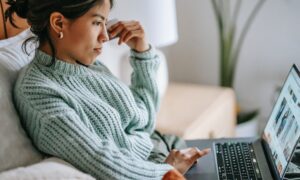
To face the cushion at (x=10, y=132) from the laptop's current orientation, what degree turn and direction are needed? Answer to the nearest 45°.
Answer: approximately 45° to its left

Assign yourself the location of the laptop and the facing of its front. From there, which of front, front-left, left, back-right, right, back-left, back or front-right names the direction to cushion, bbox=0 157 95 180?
front-left

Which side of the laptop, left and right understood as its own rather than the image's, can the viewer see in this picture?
left

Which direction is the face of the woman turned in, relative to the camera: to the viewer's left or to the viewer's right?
to the viewer's right
